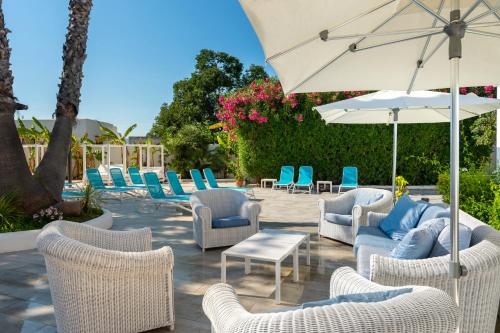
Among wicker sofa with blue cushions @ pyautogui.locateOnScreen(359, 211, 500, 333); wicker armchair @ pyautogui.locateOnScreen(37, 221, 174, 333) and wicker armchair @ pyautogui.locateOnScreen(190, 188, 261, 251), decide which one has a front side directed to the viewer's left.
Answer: wicker sofa with blue cushions @ pyautogui.locateOnScreen(359, 211, 500, 333)

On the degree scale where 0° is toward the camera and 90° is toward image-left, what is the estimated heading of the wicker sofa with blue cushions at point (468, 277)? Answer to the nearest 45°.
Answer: approximately 90°

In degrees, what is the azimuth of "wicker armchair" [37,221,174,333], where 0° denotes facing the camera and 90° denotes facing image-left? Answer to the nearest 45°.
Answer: approximately 225°

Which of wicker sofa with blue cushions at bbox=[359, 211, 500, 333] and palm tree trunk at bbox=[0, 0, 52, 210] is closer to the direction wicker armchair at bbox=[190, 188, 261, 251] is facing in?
the wicker sofa with blue cushions

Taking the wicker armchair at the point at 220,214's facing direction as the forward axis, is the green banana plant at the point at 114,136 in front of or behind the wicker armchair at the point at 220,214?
behind

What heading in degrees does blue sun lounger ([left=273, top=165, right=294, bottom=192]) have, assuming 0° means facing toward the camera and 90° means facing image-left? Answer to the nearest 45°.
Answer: approximately 45°

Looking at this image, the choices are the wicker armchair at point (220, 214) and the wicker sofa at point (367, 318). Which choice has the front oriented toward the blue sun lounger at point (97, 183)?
the wicker sofa

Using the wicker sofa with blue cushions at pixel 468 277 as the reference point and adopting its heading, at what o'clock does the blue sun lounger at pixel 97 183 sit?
The blue sun lounger is roughly at 1 o'clock from the wicker sofa with blue cushions.

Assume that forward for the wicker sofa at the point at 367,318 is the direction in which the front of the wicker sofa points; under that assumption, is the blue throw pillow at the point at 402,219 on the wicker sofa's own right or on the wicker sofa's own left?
on the wicker sofa's own right

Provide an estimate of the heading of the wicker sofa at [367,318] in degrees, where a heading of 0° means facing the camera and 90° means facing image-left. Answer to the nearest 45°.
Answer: approximately 135°

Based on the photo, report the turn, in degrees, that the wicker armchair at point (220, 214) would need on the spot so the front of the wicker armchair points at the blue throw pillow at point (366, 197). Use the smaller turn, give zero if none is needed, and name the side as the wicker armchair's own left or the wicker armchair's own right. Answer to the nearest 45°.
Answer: approximately 45° to the wicker armchair's own left

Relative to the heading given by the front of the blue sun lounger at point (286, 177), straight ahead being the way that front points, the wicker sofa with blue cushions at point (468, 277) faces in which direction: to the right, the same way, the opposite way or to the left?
to the right
